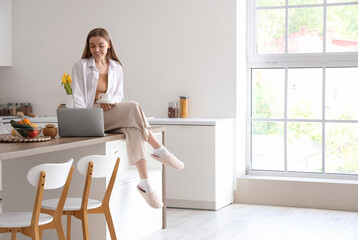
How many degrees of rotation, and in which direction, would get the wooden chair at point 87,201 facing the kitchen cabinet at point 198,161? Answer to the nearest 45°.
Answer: approximately 90° to its right

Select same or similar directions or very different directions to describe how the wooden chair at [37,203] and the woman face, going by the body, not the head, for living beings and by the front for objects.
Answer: very different directions

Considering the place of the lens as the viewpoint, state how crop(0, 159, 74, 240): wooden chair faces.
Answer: facing away from the viewer and to the left of the viewer

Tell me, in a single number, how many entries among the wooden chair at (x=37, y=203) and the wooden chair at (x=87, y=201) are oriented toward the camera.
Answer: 0

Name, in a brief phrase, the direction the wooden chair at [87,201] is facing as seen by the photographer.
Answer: facing away from the viewer and to the left of the viewer

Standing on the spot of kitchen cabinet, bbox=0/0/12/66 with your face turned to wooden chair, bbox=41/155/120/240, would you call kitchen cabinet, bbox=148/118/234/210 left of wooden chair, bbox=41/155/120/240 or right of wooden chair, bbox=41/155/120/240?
left

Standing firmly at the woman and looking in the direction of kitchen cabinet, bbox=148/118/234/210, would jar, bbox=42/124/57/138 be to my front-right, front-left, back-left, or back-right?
back-left

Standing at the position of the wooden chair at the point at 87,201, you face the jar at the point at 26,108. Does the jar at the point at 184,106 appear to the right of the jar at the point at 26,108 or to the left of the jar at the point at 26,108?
right

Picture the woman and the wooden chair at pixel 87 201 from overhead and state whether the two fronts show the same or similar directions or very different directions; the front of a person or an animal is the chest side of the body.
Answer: very different directions
